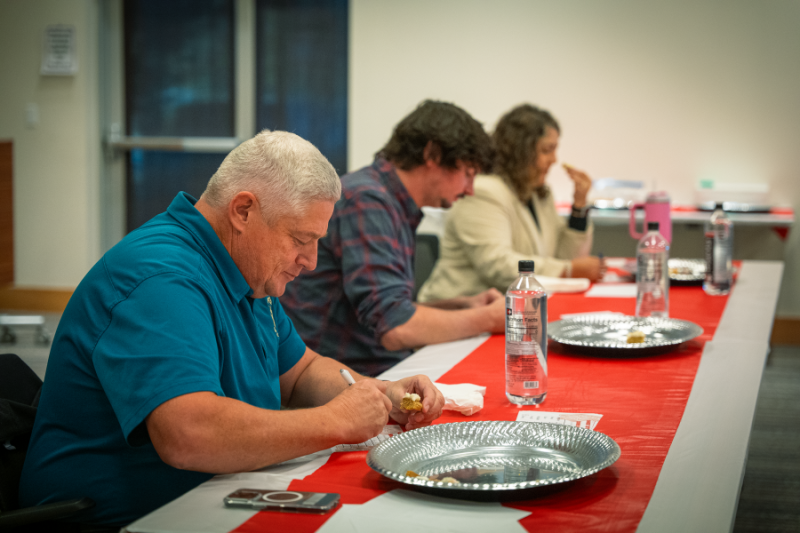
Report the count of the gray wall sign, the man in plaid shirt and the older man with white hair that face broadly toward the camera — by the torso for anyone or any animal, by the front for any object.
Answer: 1

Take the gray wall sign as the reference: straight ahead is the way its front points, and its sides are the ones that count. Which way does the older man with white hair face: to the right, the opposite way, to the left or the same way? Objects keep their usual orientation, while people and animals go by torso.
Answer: to the left

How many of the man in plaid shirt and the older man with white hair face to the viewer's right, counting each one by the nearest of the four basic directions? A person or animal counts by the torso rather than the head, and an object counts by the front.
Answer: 2

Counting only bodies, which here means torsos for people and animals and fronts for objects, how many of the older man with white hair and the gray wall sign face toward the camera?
1

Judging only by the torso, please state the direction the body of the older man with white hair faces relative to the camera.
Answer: to the viewer's right

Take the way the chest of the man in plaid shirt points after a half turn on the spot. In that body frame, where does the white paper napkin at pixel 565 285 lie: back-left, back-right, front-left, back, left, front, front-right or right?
back-right

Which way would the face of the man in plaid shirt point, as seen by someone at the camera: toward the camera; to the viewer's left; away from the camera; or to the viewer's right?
to the viewer's right

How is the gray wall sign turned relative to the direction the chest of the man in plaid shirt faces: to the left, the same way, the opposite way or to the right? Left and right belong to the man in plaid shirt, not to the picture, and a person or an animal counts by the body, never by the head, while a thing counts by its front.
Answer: to the right

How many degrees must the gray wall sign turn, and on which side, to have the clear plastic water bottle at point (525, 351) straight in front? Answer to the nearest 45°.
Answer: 0° — it already faces it

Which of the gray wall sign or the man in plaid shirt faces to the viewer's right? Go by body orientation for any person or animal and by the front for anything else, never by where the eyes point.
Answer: the man in plaid shirt
